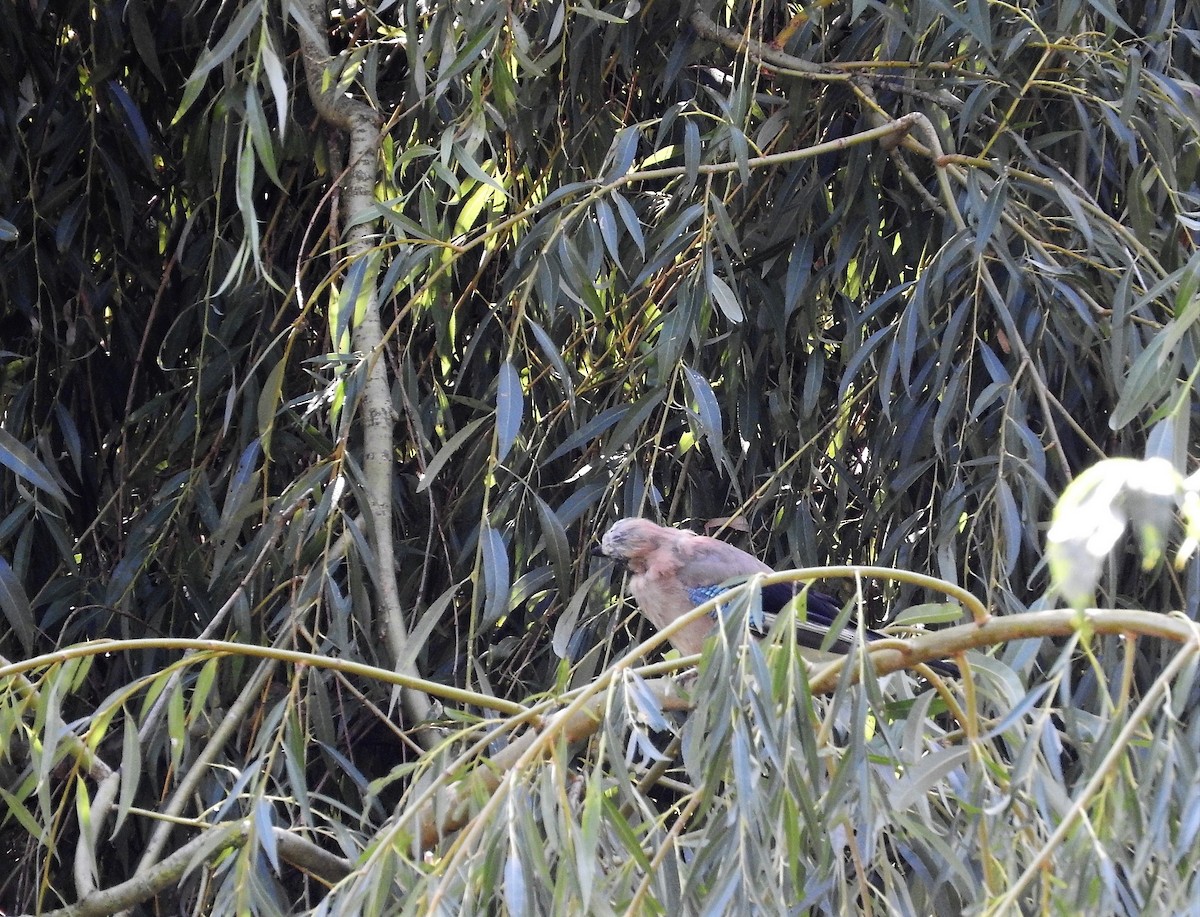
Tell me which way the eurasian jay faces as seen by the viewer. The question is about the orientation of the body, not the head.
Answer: to the viewer's left
